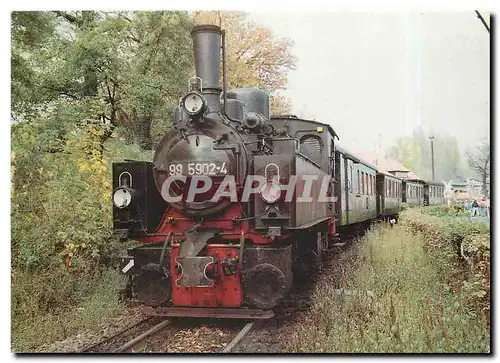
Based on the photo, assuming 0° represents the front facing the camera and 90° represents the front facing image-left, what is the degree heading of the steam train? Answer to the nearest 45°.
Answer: approximately 45°

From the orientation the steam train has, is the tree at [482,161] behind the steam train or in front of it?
behind
